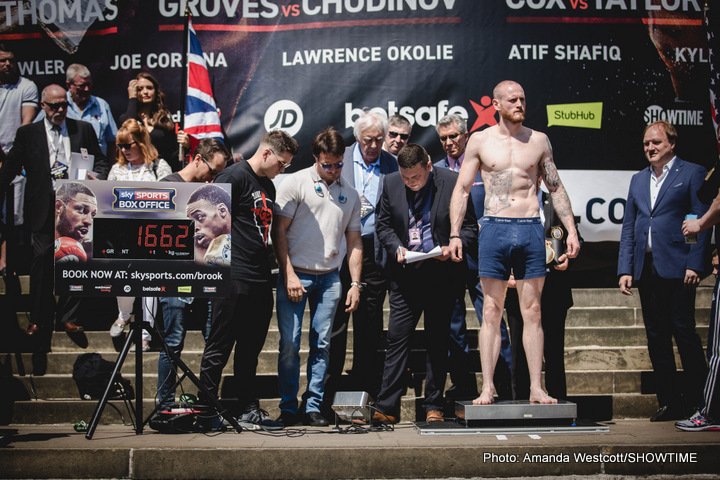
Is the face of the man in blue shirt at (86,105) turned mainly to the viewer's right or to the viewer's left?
to the viewer's right

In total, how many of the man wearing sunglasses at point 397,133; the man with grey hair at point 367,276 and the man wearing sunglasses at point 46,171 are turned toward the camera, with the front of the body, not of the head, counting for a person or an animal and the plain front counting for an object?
3

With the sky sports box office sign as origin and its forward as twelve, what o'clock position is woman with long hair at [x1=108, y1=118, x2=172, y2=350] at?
The woman with long hair is roughly at 6 o'clock from the sky sports box office sign.

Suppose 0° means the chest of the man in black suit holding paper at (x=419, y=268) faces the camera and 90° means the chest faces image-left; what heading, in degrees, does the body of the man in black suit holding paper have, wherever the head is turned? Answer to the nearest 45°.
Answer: approximately 0°

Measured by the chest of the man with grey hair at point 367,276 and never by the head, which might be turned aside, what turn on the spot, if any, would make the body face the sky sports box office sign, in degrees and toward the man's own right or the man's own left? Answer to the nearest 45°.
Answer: approximately 45° to the man's own right

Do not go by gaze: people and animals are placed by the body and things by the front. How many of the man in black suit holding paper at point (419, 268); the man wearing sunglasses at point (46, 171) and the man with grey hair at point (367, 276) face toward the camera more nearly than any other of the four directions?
3

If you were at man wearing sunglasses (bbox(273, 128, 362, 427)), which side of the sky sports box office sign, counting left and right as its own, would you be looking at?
left

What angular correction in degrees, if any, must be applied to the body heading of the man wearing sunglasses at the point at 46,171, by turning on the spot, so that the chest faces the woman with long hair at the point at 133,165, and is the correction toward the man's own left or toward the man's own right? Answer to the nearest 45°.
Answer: approximately 45° to the man's own left
